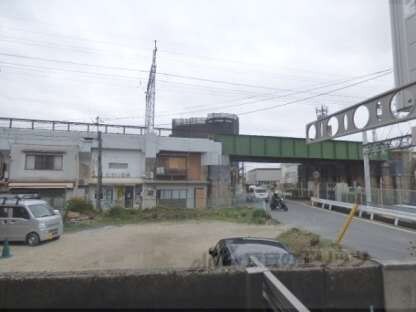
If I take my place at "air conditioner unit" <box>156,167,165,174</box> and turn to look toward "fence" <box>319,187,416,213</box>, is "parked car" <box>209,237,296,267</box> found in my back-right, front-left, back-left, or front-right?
front-right

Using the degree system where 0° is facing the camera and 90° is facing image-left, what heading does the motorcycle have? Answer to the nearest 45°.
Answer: approximately 135°

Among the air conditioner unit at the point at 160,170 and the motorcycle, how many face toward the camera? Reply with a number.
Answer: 1

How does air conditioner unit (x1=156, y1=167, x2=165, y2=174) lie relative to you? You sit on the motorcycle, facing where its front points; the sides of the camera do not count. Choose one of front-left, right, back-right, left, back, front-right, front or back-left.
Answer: front-left

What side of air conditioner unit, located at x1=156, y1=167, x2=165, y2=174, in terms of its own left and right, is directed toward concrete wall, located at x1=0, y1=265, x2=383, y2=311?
front

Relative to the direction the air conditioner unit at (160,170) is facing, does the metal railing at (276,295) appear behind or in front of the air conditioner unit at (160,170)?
in front

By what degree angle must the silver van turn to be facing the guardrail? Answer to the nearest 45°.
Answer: approximately 45° to its left

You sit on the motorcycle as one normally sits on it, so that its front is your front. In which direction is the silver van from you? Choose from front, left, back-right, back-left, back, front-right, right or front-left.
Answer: left

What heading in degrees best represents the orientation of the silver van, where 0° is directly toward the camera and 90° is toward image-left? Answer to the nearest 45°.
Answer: approximately 315°

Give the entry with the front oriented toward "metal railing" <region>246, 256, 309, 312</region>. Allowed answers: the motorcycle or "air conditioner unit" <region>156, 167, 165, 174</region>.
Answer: the air conditioner unit

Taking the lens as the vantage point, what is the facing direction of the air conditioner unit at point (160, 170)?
facing the viewer

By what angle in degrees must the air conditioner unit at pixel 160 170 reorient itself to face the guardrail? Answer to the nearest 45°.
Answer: approximately 45° to its left

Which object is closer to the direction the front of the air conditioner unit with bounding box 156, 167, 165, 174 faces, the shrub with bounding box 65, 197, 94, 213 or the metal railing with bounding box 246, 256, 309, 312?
the metal railing
